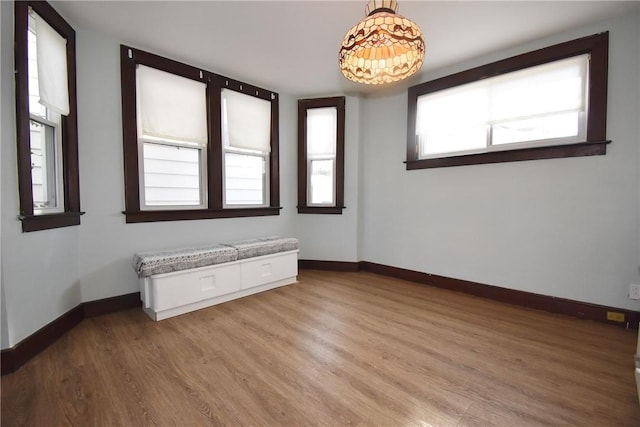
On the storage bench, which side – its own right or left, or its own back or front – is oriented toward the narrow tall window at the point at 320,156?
left

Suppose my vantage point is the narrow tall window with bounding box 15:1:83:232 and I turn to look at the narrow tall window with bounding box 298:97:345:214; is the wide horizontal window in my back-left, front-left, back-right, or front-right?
front-right

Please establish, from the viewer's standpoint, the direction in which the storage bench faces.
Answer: facing the viewer and to the right of the viewer

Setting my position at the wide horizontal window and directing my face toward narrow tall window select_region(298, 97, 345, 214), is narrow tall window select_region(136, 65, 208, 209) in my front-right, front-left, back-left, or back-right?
front-left

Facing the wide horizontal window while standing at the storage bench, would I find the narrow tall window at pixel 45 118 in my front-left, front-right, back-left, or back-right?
back-right
